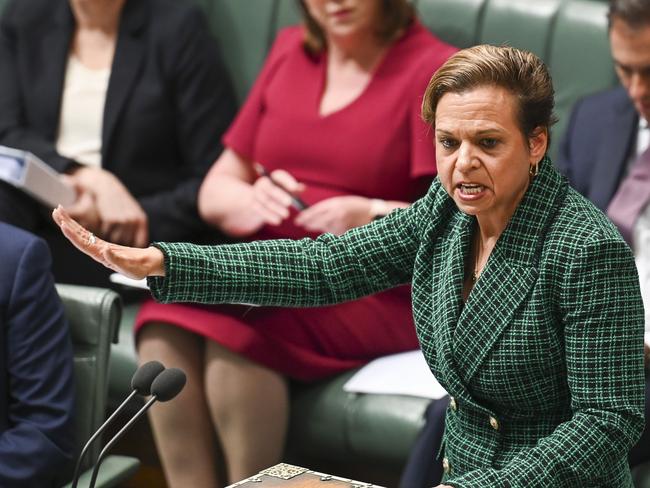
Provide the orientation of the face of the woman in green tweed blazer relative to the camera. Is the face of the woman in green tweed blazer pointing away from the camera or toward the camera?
toward the camera

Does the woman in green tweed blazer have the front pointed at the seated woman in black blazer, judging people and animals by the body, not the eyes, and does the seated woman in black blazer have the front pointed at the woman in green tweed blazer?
no

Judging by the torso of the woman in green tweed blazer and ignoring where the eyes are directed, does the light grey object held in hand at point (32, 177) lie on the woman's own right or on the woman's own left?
on the woman's own right

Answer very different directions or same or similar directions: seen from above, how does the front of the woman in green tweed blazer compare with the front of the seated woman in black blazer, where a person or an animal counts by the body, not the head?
same or similar directions

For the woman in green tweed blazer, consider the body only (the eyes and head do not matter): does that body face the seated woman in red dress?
no

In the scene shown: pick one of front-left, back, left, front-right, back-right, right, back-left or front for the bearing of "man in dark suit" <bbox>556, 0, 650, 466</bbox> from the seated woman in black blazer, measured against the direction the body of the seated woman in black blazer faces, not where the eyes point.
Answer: left

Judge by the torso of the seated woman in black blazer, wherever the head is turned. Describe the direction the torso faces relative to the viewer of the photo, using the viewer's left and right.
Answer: facing the viewer and to the left of the viewer

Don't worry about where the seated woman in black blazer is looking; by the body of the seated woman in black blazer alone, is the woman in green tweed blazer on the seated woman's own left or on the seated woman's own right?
on the seated woman's own left

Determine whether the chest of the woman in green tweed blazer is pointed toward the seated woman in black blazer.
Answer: no

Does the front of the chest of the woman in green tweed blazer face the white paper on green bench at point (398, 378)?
no

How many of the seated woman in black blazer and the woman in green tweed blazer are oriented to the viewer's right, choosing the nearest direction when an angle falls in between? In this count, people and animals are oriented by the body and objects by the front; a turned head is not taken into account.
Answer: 0
